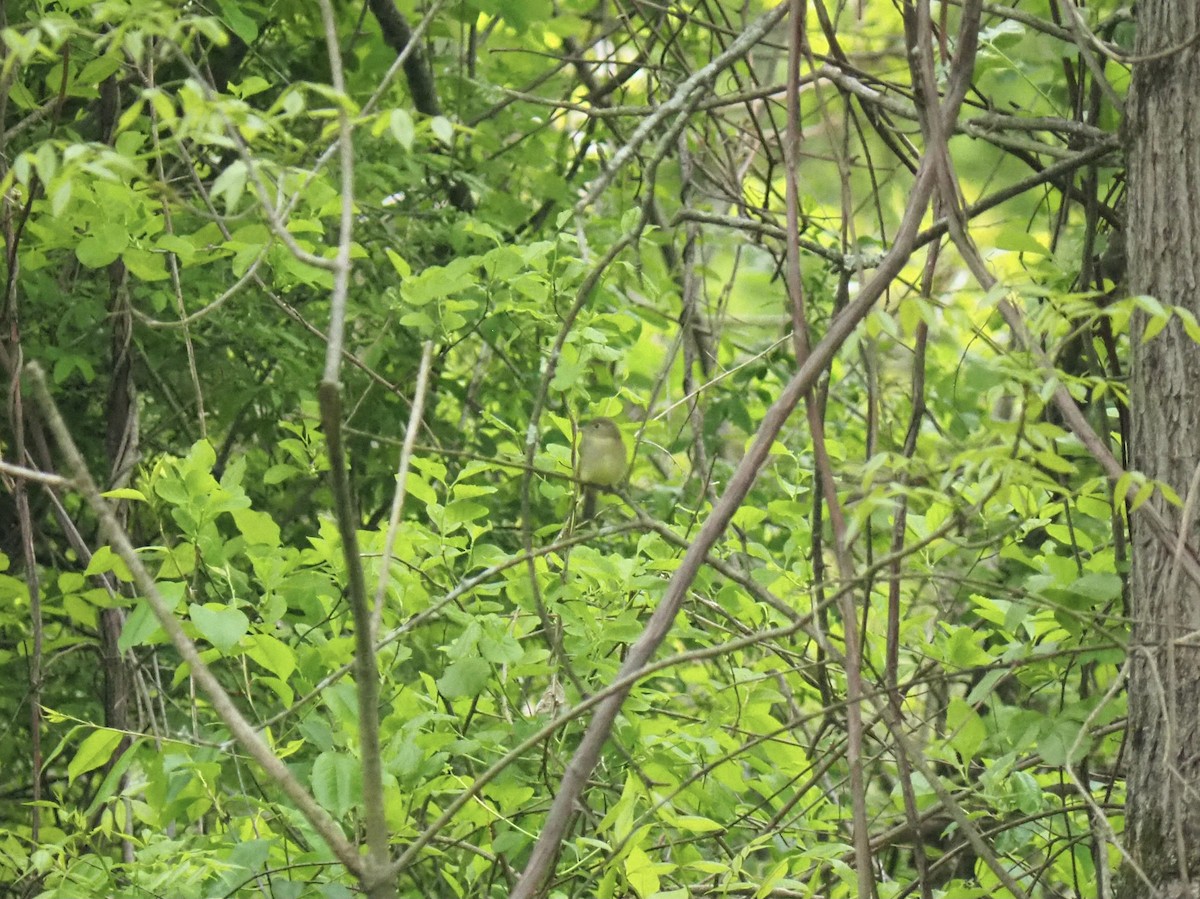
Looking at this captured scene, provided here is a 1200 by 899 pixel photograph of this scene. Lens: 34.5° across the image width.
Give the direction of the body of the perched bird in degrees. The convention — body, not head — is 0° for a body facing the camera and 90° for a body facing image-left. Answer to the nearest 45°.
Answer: approximately 0°

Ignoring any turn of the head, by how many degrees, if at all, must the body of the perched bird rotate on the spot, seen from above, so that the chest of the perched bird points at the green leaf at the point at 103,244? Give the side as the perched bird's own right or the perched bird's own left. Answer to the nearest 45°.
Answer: approximately 90° to the perched bird's own right

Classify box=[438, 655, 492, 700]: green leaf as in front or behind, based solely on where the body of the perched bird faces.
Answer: in front

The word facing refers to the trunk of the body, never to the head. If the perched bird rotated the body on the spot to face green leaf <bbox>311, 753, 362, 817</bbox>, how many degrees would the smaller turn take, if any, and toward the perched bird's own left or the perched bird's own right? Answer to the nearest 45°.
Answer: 0° — it already faces it

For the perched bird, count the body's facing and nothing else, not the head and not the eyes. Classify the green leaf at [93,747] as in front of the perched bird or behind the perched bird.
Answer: in front
